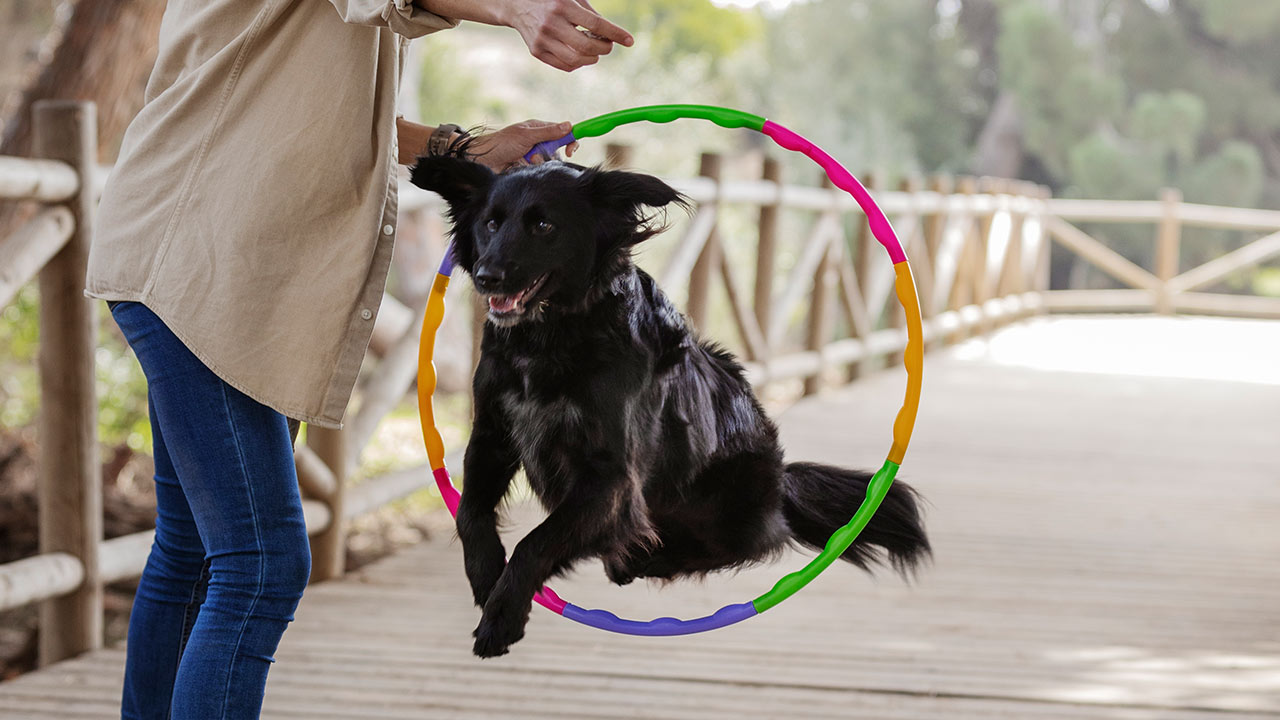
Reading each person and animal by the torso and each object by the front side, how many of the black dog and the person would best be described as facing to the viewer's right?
1

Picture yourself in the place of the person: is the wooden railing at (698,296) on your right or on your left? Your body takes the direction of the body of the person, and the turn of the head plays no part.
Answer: on your left

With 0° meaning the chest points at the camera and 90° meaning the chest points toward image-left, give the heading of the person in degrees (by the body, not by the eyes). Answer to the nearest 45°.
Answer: approximately 270°

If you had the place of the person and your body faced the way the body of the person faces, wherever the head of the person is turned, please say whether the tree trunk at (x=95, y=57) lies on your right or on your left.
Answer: on your left

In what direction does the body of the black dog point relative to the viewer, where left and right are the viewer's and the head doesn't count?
facing the viewer and to the left of the viewer

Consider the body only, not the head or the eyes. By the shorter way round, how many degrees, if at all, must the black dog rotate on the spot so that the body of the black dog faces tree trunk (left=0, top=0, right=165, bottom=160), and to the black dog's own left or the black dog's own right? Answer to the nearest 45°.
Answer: approximately 90° to the black dog's own right

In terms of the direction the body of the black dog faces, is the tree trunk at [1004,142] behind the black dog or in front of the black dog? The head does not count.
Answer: behind
